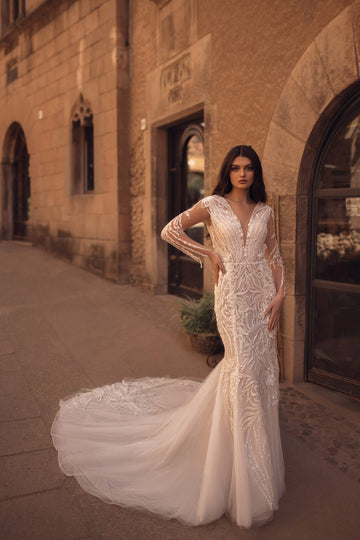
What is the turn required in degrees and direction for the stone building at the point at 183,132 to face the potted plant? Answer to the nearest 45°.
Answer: approximately 45° to its left

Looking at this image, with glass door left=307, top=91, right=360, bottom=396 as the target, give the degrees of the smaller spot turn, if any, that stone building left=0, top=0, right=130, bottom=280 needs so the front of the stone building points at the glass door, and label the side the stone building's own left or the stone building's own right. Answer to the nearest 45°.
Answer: approximately 45° to the stone building's own left

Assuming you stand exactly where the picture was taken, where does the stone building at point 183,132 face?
facing the viewer and to the left of the viewer
